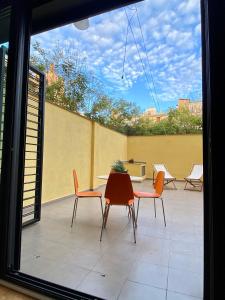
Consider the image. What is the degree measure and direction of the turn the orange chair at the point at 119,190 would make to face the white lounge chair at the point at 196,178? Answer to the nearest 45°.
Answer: approximately 45° to its right

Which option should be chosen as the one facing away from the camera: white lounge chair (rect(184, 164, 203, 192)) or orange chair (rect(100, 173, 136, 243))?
the orange chair

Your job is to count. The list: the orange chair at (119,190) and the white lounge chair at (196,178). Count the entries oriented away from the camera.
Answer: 1

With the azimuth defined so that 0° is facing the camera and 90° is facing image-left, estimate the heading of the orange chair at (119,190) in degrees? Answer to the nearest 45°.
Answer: approximately 180°

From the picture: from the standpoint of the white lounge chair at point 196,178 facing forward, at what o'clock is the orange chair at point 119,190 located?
The orange chair is roughly at 11 o'clock from the white lounge chair.

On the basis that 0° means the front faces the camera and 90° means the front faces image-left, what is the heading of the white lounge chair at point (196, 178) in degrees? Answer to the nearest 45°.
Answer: approximately 45°
